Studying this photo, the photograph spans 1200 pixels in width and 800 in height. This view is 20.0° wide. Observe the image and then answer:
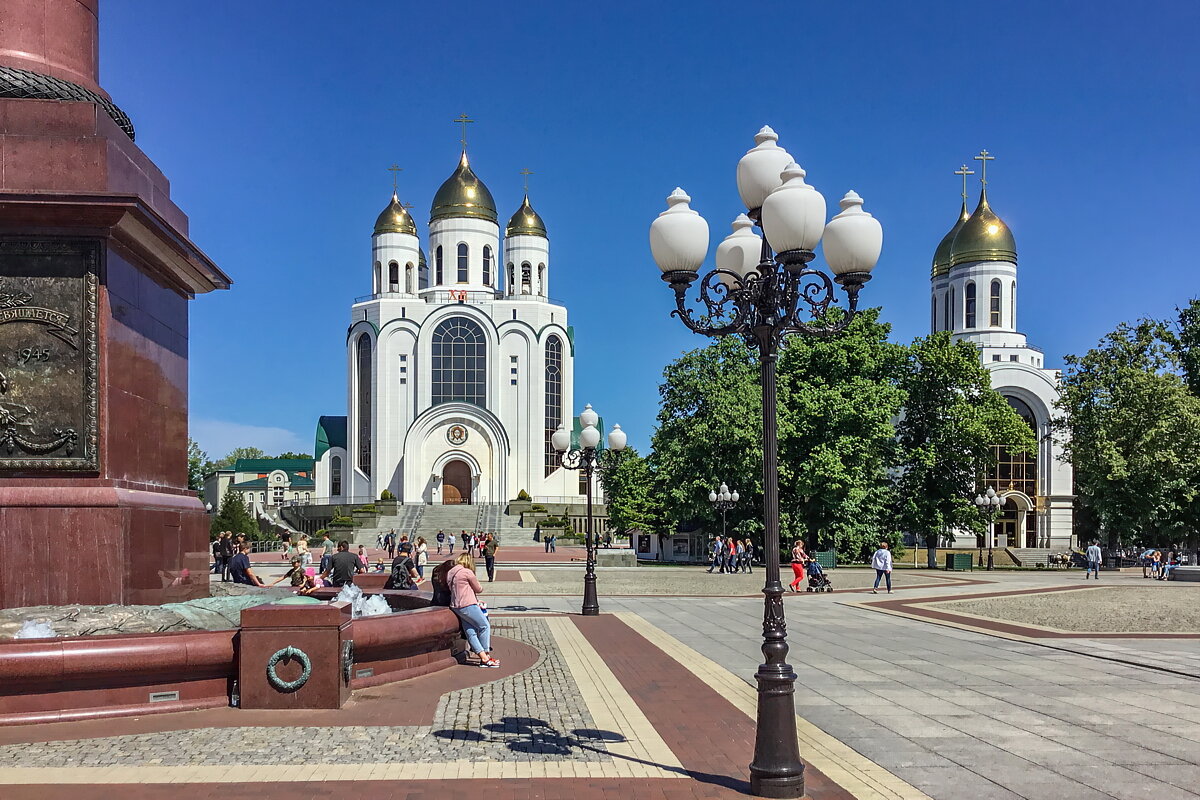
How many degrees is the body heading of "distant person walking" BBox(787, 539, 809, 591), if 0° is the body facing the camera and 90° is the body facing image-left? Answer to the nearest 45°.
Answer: approximately 270°

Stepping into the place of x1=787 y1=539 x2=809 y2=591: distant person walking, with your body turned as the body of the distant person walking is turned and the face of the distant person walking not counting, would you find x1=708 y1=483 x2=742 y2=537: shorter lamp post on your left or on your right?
on your left

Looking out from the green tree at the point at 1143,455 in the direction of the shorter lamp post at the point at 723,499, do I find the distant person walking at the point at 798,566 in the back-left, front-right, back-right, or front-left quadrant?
front-left

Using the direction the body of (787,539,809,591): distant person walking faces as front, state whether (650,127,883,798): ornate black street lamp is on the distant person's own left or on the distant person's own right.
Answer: on the distant person's own right

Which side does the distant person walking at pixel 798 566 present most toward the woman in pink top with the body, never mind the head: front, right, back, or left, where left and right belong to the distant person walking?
right
